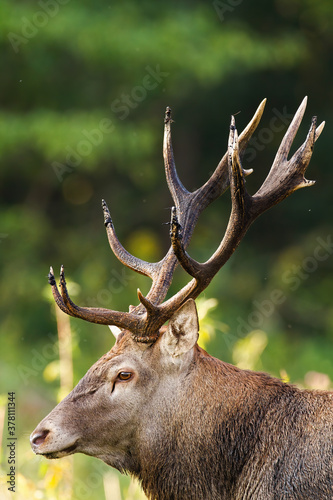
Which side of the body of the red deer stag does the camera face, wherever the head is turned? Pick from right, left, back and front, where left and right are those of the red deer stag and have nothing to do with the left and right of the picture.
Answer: left
